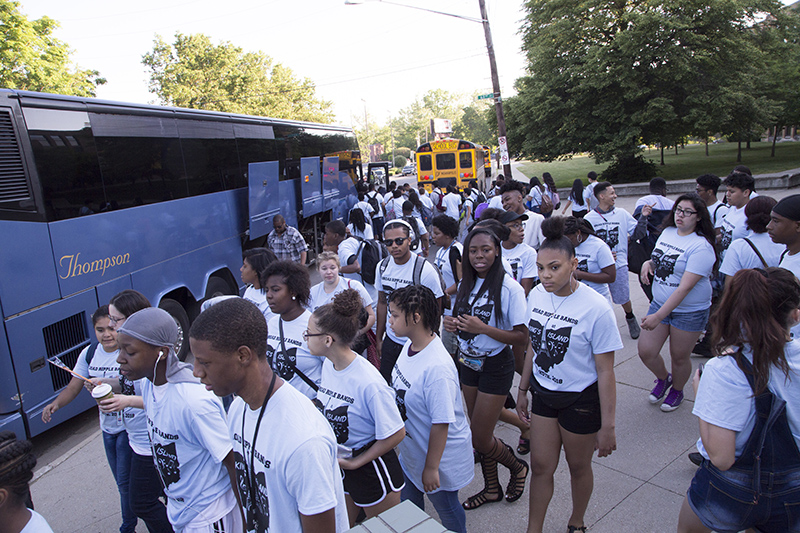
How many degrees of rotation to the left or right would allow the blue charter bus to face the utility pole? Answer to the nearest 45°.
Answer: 0° — it already faces it

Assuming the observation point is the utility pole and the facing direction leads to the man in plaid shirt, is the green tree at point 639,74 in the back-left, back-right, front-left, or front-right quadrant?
back-left

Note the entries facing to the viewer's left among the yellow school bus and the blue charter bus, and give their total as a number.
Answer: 0

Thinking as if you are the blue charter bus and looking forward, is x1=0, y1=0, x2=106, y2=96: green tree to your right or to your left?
on your left

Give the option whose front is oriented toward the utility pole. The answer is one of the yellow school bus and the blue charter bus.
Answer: the blue charter bus

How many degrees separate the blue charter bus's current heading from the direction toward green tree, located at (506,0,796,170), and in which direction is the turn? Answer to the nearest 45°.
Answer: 0° — it already faces it
